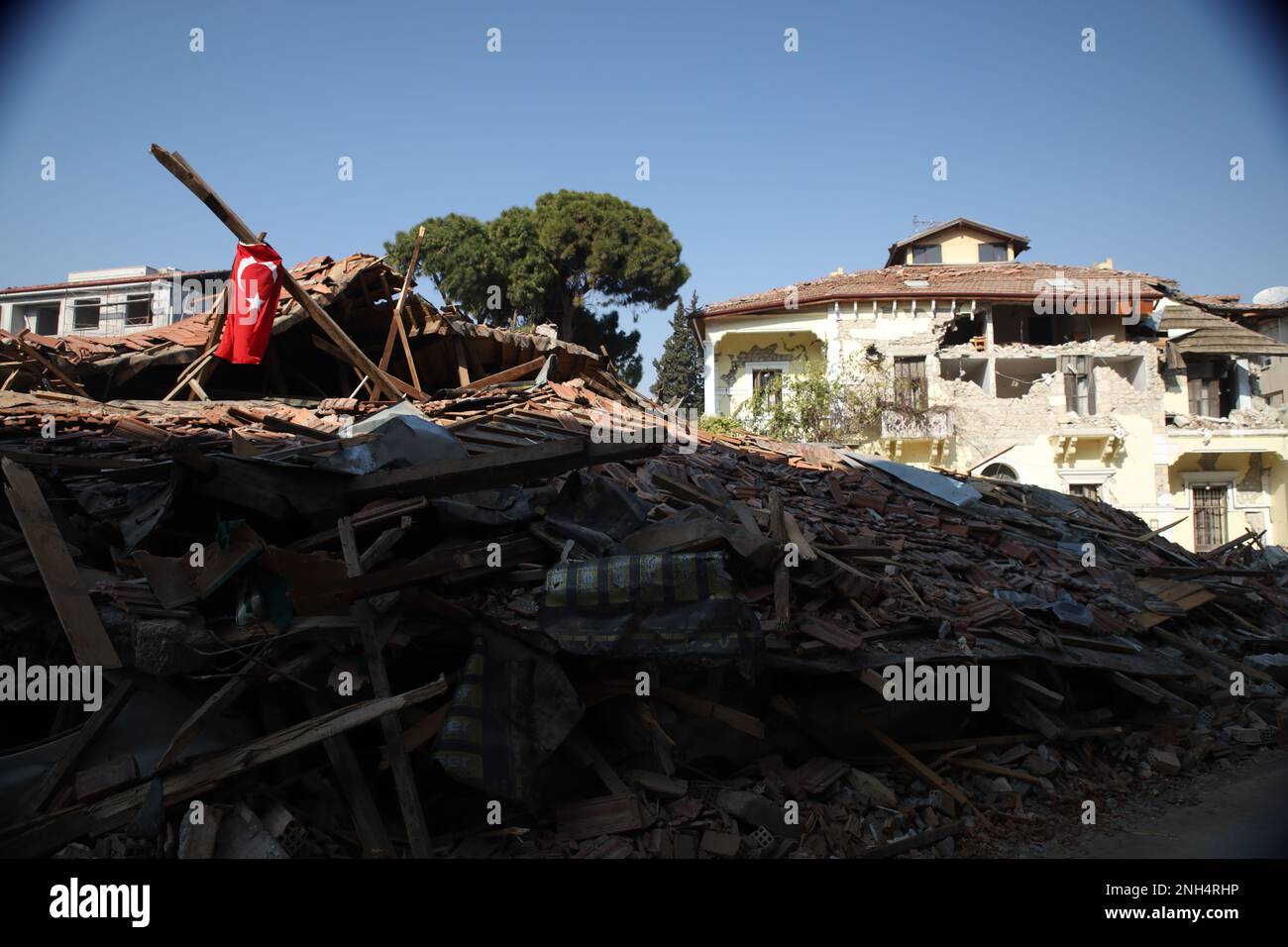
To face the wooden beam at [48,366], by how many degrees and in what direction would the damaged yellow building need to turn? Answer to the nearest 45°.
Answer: approximately 45° to its right

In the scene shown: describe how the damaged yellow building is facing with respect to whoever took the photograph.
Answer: facing the viewer

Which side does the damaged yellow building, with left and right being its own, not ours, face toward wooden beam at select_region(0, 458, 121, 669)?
front

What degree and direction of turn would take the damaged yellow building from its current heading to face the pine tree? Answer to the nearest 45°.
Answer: approximately 135° to its right

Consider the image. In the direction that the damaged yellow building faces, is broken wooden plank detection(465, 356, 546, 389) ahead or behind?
ahead

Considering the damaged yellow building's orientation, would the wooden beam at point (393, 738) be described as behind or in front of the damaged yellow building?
in front

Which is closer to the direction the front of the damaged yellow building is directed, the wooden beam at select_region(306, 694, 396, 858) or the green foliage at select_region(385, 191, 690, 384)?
the wooden beam

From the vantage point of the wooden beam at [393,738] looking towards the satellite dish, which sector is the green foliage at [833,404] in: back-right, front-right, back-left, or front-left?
front-left

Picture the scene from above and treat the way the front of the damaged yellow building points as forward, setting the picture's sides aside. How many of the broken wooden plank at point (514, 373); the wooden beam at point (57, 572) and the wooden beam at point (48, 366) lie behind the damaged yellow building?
0

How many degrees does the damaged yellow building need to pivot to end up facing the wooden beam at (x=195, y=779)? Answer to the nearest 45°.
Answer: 0° — it already faces it
